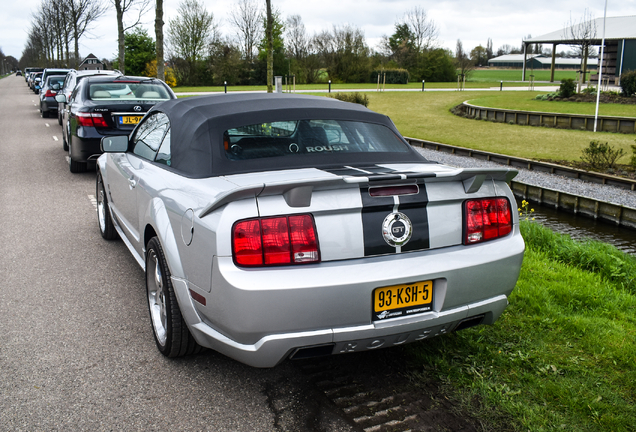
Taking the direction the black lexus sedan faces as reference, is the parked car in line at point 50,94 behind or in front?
in front

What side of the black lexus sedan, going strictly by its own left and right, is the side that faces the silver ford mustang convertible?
back

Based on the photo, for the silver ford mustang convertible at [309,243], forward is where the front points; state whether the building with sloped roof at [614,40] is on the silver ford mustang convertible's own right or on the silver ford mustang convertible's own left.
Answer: on the silver ford mustang convertible's own right

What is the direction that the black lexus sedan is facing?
away from the camera

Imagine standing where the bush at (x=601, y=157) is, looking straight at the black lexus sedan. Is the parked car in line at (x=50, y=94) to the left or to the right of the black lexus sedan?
right

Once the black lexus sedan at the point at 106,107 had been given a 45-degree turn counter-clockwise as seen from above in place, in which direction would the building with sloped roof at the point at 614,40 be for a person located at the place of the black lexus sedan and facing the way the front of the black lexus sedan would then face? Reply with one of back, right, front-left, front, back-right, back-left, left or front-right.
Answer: right

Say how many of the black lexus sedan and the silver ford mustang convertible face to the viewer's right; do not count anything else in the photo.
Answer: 0

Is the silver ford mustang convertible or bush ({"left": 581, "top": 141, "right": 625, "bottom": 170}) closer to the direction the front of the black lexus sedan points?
the bush

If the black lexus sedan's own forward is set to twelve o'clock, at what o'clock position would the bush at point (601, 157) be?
The bush is roughly at 3 o'clock from the black lexus sedan.

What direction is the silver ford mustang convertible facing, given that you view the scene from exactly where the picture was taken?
facing away from the viewer and to the left of the viewer

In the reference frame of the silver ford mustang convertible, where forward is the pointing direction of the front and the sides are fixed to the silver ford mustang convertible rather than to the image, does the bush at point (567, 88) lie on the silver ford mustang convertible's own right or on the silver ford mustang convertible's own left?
on the silver ford mustang convertible's own right

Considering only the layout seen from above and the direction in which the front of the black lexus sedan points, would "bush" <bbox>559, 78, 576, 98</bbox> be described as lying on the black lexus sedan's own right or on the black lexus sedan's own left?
on the black lexus sedan's own right

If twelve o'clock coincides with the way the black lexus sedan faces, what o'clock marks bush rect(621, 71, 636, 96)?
The bush is roughly at 2 o'clock from the black lexus sedan.
